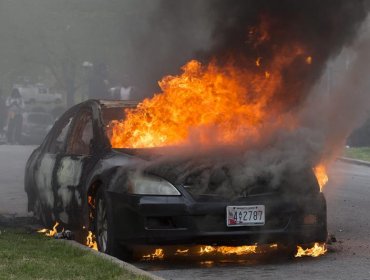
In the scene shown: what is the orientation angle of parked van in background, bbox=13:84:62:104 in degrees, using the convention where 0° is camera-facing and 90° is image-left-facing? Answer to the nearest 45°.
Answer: approximately 270°

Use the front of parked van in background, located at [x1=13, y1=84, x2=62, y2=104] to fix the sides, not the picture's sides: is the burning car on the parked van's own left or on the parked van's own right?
on the parked van's own right

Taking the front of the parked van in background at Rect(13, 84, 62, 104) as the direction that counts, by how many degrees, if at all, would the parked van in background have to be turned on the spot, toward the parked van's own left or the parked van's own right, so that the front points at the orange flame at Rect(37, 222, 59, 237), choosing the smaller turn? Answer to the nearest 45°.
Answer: approximately 90° to the parked van's own right

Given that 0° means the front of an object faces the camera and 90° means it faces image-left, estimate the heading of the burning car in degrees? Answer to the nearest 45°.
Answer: approximately 315°

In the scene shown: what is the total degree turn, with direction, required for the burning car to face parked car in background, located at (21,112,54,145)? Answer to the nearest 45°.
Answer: approximately 135° to its left
